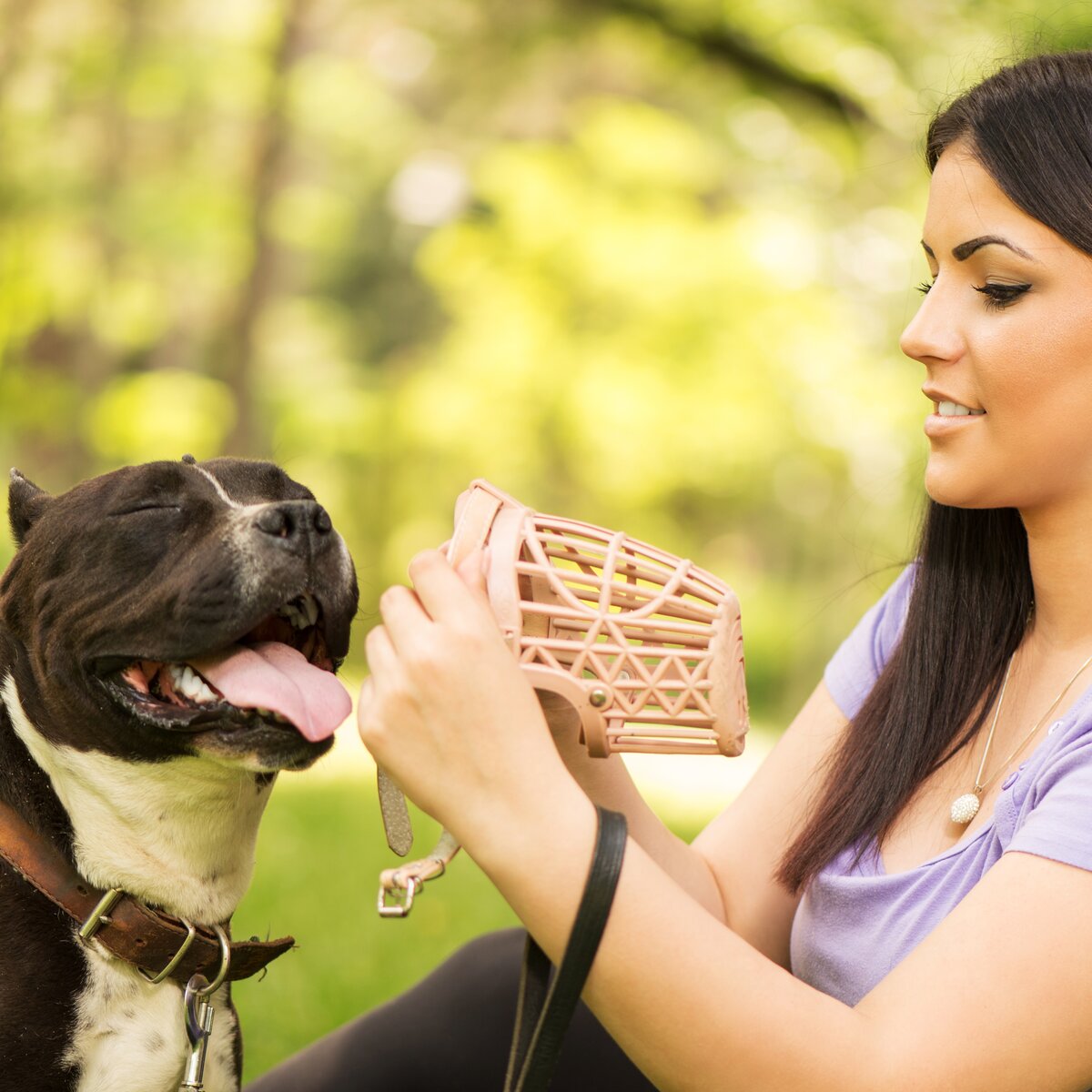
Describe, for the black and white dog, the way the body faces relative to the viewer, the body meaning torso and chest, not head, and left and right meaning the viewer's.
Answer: facing the viewer and to the right of the viewer

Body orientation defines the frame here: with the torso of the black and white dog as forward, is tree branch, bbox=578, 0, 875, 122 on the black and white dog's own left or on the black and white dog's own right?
on the black and white dog's own left

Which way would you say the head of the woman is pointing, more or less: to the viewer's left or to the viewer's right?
to the viewer's left

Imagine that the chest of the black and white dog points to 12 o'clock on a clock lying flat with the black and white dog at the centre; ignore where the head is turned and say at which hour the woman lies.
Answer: The woman is roughly at 11 o'clock from the black and white dog.

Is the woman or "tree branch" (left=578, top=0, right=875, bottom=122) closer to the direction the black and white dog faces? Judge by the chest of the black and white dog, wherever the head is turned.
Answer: the woman
